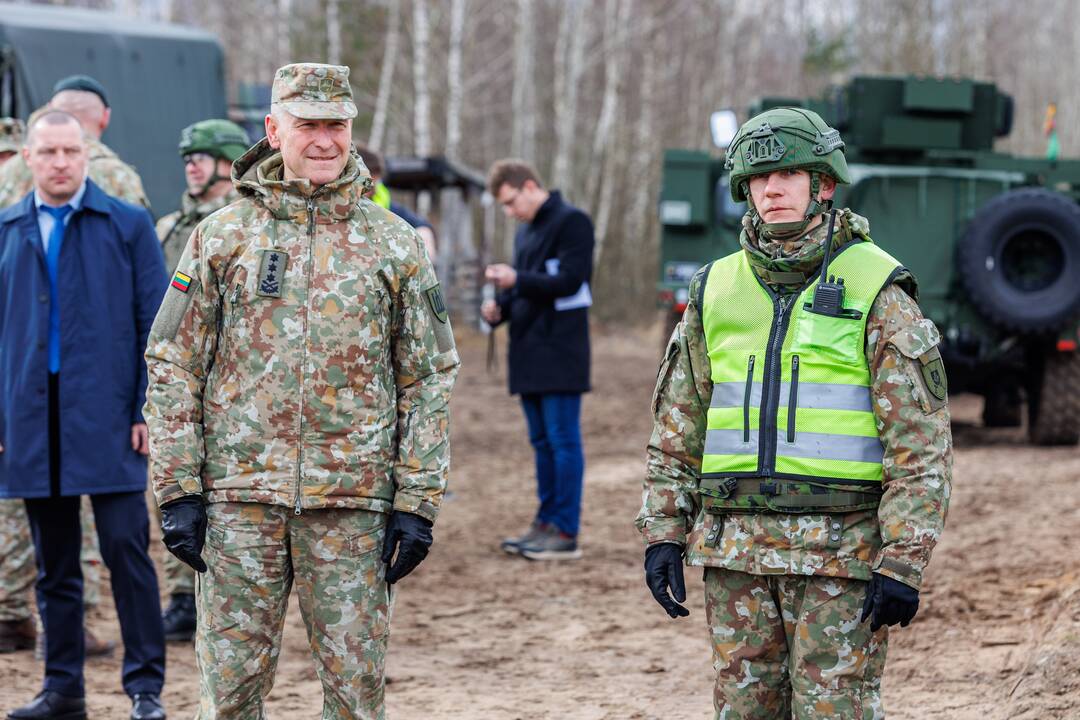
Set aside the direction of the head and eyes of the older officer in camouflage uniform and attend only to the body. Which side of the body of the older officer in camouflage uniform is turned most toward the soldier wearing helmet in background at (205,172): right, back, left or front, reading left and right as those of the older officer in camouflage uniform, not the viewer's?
back

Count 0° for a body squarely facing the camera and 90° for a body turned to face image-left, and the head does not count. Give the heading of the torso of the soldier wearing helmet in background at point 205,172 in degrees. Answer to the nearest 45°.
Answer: approximately 45°

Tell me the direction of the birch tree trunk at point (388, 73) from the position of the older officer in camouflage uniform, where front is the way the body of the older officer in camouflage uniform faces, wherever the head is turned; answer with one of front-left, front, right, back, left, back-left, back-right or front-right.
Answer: back

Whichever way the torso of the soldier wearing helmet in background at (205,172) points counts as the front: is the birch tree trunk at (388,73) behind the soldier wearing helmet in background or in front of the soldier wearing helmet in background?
behind

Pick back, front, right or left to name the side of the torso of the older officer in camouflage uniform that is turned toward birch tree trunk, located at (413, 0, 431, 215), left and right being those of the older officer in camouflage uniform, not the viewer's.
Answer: back

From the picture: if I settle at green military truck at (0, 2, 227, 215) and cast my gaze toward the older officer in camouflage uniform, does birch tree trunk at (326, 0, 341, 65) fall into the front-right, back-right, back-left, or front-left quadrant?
back-left
